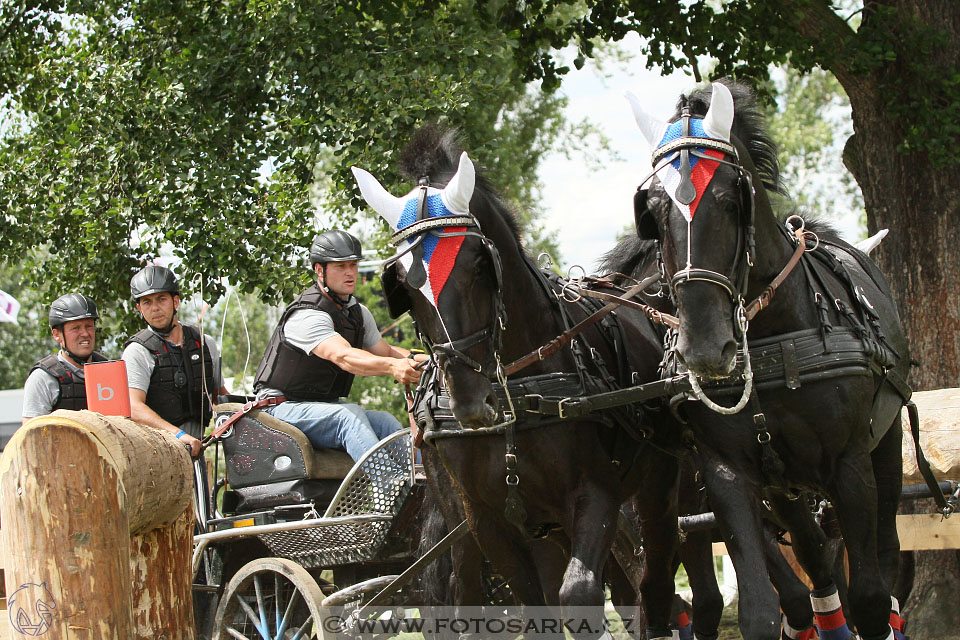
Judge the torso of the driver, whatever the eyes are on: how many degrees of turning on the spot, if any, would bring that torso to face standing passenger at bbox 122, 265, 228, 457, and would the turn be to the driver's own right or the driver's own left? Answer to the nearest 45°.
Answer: approximately 180°

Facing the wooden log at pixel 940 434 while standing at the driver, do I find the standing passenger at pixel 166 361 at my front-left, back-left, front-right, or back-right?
back-left

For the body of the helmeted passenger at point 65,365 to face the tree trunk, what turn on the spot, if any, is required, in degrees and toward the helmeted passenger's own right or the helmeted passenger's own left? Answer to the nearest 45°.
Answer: approximately 45° to the helmeted passenger's own left

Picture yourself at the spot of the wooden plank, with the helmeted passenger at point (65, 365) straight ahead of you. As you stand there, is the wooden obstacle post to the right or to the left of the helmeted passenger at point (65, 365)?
left

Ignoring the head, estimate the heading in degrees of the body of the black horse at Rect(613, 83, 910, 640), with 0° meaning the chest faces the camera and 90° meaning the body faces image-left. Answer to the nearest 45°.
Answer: approximately 45°

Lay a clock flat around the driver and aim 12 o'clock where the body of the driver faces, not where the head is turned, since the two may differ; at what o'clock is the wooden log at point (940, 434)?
The wooden log is roughly at 11 o'clock from the driver.

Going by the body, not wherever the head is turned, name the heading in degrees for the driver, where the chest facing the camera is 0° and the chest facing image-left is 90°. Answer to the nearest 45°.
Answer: approximately 315°

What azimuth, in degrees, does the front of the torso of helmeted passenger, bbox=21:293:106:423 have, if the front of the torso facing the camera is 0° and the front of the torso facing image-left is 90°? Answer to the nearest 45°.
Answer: approximately 315°

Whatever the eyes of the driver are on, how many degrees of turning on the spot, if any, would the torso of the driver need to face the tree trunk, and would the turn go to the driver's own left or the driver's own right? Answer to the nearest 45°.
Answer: approximately 45° to the driver's own left

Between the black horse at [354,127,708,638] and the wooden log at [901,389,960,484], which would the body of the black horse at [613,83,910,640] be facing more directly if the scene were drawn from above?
the black horse

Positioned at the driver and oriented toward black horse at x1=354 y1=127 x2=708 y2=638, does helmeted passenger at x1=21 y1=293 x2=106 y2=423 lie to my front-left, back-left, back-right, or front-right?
back-right
